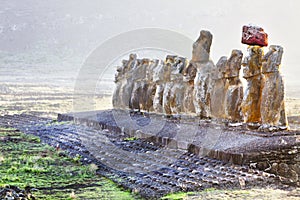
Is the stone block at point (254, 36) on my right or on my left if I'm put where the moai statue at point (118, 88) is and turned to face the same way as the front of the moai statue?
on my left

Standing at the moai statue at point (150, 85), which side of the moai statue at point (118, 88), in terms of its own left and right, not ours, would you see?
left

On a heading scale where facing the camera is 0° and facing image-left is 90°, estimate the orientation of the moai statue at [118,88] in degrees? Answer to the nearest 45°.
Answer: approximately 45°

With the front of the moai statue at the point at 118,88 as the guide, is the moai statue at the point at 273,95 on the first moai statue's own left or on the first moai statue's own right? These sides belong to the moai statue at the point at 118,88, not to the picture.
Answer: on the first moai statue's own left
